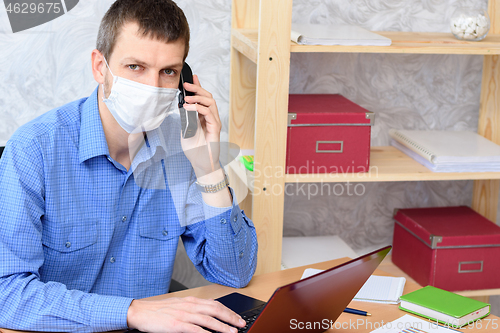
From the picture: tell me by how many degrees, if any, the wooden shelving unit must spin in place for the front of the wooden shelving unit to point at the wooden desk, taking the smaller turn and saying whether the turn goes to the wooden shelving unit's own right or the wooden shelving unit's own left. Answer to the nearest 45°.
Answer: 0° — it already faces it

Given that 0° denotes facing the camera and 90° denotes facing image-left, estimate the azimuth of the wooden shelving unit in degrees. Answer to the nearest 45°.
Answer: approximately 0°

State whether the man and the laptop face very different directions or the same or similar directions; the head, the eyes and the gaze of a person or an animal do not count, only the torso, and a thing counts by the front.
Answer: very different directions

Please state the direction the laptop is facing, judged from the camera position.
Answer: facing away from the viewer and to the left of the viewer

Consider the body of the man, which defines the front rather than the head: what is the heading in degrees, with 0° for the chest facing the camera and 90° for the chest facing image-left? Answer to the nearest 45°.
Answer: approximately 315°

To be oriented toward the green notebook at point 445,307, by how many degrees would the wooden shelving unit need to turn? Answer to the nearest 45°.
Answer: approximately 45° to its left

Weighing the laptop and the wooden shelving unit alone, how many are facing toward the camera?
1
